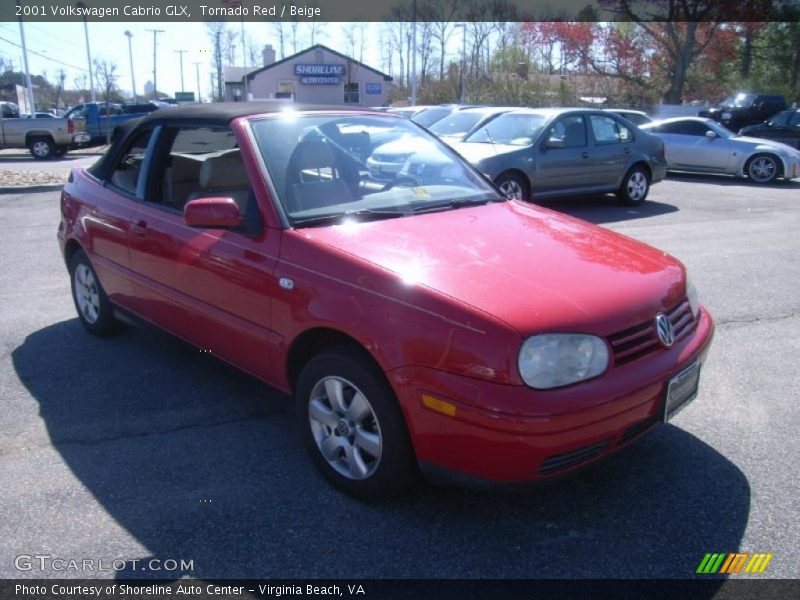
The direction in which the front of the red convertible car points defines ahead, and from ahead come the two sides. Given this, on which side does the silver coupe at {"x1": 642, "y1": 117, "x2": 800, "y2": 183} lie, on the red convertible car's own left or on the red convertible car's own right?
on the red convertible car's own left

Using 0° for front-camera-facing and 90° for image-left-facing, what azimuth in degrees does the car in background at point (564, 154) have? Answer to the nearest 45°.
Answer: approximately 45°

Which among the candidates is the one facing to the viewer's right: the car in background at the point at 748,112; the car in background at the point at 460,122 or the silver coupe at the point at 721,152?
the silver coupe

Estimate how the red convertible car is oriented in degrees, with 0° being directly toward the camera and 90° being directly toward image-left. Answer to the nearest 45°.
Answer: approximately 315°

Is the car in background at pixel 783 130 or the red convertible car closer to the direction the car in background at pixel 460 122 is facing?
the red convertible car

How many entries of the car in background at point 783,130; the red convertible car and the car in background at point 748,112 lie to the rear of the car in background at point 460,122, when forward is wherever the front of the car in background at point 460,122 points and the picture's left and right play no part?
2

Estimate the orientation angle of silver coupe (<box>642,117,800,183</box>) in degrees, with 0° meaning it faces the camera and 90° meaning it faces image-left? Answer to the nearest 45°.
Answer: approximately 270°

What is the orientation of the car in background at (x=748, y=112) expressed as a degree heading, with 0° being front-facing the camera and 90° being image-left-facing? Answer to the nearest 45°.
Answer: approximately 45°

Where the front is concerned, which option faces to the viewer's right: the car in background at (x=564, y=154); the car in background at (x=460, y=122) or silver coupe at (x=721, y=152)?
the silver coupe

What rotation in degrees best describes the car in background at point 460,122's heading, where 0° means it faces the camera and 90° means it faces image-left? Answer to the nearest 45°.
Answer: approximately 45°

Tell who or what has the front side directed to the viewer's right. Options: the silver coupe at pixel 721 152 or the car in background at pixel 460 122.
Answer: the silver coupe

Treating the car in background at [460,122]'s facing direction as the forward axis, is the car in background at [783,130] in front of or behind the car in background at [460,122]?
behind

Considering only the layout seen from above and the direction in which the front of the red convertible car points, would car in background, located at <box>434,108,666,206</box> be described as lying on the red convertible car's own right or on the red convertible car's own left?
on the red convertible car's own left

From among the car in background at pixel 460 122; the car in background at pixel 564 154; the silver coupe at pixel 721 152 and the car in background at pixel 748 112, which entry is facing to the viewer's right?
the silver coupe

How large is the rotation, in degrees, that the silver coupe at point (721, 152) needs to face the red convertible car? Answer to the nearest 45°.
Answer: approximately 90° to its right

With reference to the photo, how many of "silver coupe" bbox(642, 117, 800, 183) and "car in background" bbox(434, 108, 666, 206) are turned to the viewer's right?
1
